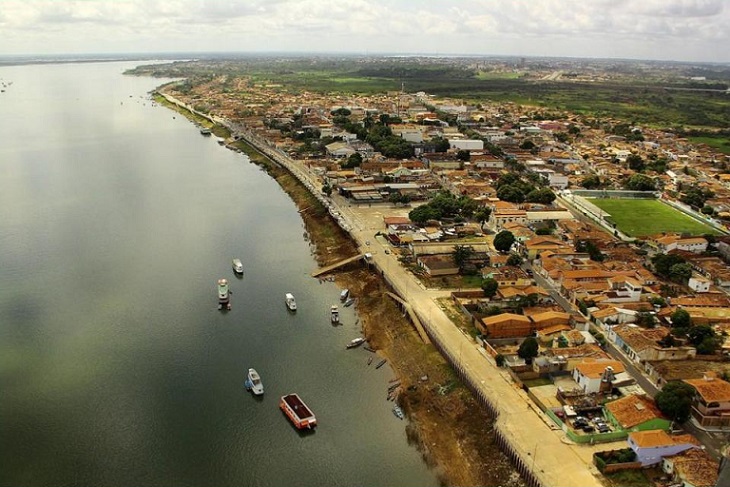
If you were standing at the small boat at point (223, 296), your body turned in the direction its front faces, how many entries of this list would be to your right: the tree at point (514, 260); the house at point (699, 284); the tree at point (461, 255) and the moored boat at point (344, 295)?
4

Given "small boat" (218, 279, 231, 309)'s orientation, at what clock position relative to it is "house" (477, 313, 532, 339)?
The house is roughly at 4 o'clock from the small boat.

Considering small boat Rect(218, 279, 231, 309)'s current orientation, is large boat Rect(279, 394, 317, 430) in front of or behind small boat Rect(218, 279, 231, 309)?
behind

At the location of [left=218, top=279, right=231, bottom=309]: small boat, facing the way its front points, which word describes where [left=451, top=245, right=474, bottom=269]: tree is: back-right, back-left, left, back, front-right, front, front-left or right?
right

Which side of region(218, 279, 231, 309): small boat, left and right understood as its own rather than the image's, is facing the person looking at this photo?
back

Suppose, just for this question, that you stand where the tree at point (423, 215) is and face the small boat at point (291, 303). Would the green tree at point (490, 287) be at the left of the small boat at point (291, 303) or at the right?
left

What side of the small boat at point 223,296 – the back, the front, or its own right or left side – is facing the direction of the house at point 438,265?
right

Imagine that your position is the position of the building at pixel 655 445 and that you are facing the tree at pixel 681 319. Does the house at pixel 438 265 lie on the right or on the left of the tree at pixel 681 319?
left

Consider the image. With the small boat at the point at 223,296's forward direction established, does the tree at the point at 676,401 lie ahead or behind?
behind

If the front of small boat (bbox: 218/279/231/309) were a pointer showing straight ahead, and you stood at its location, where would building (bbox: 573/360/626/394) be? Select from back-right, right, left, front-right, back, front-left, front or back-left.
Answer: back-right

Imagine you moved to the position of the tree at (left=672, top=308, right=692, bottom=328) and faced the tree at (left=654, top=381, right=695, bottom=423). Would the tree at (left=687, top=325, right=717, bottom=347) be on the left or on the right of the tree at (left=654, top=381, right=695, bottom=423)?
left

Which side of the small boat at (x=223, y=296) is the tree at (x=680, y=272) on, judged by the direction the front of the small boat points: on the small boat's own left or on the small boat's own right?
on the small boat's own right

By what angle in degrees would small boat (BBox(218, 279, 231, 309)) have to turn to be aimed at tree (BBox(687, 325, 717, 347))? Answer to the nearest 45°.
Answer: approximately 135° to its right
